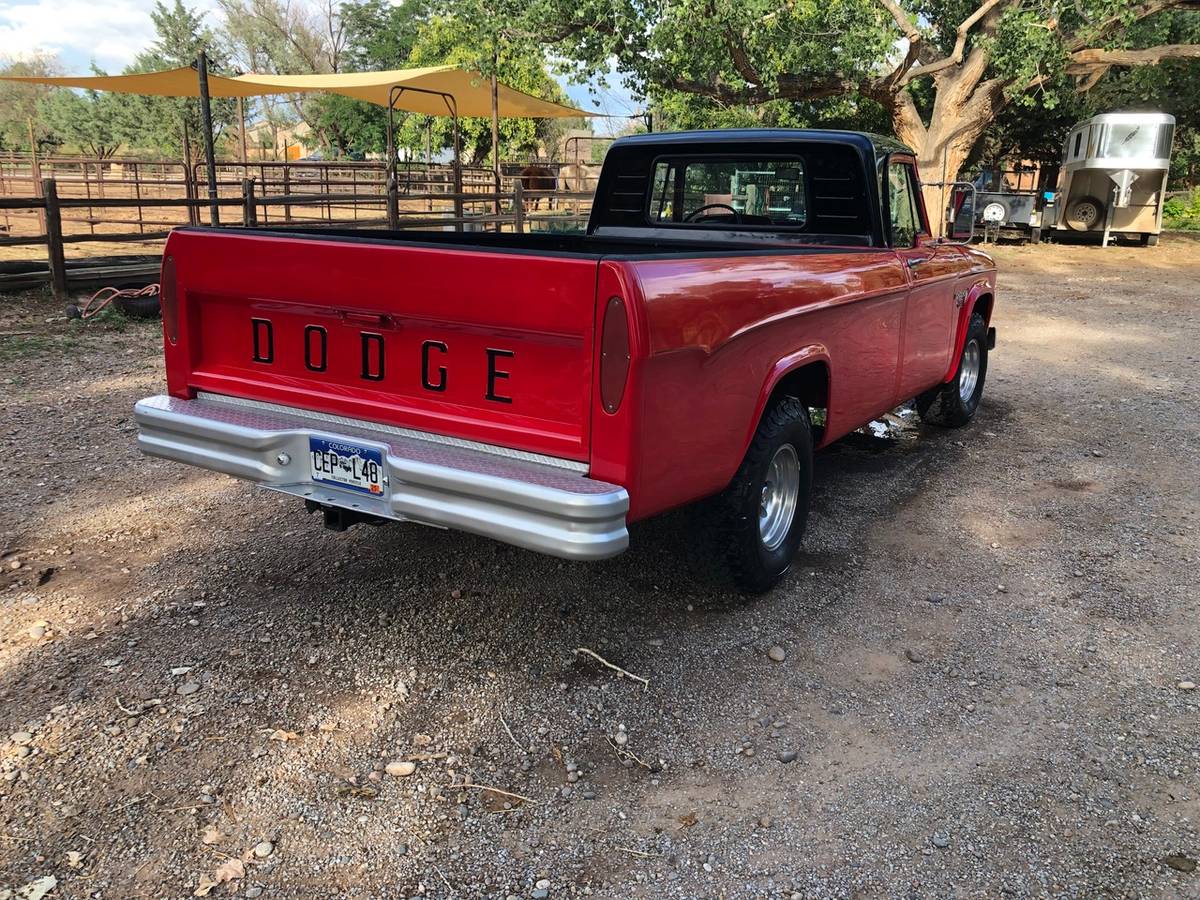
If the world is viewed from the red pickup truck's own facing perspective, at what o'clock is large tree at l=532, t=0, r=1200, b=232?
The large tree is roughly at 11 o'clock from the red pickup truck.

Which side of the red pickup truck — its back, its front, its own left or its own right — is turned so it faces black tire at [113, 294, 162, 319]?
left

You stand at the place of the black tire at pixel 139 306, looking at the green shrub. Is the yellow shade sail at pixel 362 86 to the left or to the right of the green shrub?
left

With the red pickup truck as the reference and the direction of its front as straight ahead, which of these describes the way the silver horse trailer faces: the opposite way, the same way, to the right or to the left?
the opposite way

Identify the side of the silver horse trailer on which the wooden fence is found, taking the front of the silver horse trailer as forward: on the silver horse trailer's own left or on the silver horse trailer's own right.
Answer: on the silver horse trailer's own right

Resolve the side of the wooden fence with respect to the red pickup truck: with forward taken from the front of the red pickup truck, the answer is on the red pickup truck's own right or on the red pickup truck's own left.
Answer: on the red pickup truck's own left

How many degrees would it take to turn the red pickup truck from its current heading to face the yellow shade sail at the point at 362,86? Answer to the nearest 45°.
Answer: approximately 45° to its left

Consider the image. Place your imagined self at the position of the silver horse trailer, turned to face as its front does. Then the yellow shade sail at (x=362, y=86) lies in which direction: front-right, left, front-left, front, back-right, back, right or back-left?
front-right

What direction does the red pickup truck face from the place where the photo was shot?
facing away from the viewer and to the right of the viewer
